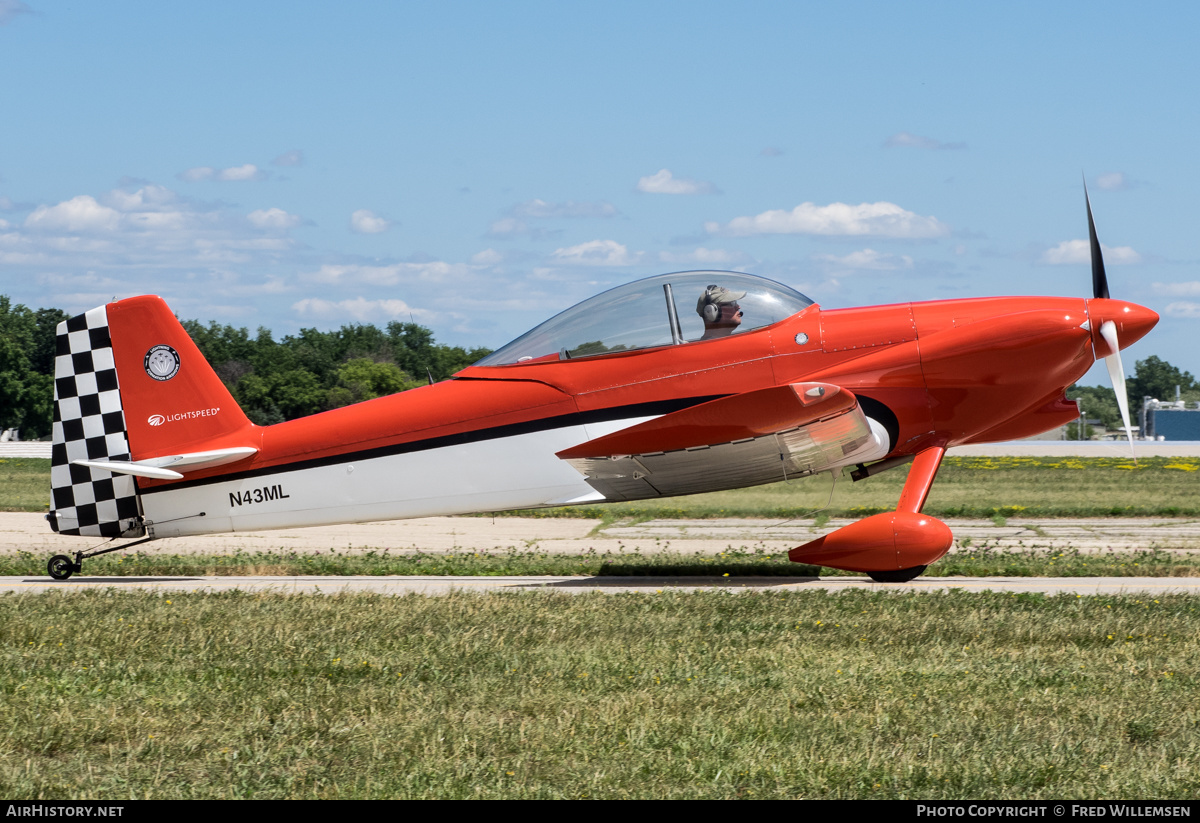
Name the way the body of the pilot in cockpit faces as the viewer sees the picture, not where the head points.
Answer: to the viewer's right

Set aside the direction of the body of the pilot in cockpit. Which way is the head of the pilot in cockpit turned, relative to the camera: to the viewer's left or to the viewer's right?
to the viewer's right

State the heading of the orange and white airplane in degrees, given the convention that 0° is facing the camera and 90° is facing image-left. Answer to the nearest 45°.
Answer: approximately 270°
